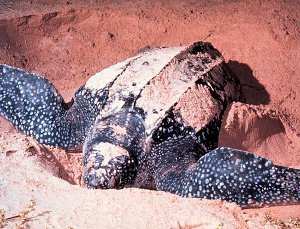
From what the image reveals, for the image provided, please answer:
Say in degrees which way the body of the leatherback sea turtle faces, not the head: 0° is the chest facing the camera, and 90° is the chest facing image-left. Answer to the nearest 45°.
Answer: approximately 45°
